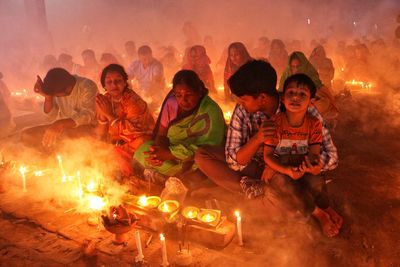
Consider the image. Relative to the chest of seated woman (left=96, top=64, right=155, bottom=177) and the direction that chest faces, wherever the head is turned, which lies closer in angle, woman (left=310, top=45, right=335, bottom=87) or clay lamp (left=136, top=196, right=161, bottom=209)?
the clay lamp

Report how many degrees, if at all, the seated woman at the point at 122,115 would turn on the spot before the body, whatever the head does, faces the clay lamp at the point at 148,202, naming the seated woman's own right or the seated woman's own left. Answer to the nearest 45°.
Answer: approximately 45° to the seated woman's own left

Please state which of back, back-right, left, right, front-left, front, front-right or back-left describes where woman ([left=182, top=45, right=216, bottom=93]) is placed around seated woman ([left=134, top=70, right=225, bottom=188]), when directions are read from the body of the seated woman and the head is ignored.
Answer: back-right

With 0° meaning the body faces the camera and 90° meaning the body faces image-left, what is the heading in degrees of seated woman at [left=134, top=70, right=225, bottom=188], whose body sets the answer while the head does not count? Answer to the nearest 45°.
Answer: approximately 45°

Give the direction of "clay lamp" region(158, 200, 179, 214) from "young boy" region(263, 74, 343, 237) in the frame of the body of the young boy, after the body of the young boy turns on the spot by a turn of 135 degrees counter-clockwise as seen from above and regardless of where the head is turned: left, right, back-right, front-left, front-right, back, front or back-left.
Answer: back-left

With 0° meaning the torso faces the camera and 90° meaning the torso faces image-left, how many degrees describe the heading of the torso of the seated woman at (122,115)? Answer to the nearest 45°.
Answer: approximately 45°
